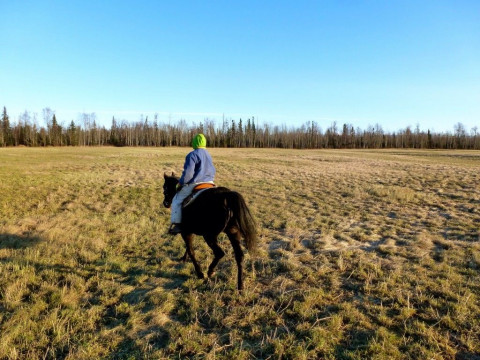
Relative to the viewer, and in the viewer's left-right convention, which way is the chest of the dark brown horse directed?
facing away from the viewer and to the left of the viewer

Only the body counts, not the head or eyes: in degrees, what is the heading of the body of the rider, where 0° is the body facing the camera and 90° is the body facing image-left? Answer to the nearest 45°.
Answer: approximately 135°
